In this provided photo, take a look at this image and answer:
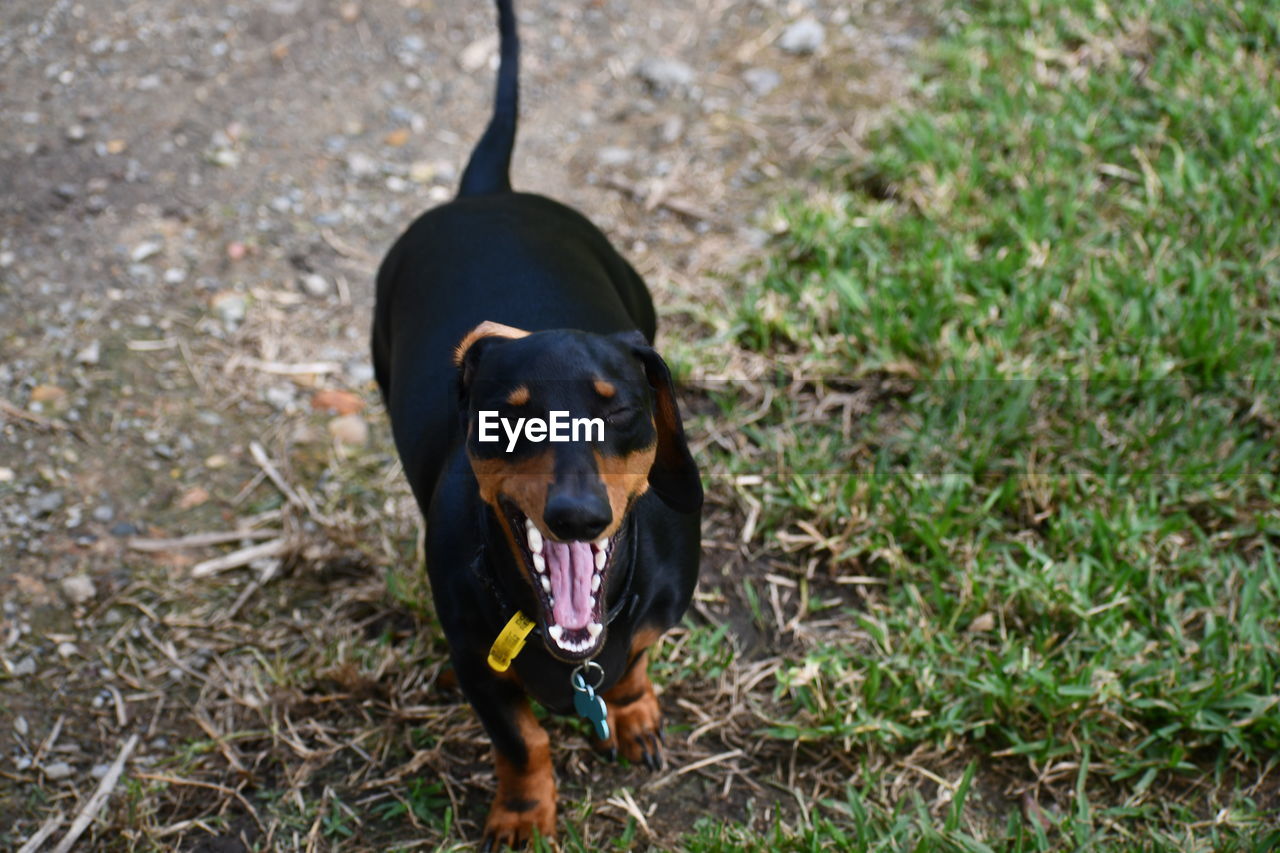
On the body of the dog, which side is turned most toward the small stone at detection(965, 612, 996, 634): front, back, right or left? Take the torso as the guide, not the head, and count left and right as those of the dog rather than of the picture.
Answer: left

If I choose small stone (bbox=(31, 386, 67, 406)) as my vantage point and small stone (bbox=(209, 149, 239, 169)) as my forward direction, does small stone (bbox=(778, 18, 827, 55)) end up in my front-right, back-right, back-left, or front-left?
front-right

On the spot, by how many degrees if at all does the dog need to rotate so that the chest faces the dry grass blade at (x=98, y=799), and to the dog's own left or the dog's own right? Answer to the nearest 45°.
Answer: approximately 90° to the dog's own right

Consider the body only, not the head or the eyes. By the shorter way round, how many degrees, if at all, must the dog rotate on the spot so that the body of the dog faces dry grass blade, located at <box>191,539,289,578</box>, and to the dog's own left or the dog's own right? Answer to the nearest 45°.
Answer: approximately 135° to the dog's own right

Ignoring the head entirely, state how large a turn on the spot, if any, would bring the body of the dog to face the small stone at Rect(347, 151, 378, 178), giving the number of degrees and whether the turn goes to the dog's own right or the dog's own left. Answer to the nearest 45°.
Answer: approximately 180°

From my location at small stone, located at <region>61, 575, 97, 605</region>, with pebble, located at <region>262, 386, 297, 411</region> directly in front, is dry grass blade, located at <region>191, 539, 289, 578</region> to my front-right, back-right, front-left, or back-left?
front-right

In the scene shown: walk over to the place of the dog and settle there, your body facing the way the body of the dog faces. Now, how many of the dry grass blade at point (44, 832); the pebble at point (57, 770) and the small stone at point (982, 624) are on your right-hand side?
2

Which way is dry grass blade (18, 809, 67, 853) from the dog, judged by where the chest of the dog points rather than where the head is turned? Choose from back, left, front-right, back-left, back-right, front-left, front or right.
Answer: right

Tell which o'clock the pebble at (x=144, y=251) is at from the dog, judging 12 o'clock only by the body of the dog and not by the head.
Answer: The pebble is roughly at 5 o'clock from the dog.

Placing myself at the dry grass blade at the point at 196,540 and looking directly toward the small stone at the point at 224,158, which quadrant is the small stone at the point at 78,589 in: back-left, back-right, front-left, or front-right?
back-left

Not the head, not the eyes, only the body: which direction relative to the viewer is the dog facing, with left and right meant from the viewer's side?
facing the viewer

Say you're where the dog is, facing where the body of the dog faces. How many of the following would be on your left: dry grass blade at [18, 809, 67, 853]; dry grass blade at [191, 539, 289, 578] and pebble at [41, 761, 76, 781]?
0

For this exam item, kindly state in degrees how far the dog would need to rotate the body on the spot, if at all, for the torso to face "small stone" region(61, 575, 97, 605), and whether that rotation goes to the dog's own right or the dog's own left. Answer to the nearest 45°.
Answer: approximately 135° to the dog's own right

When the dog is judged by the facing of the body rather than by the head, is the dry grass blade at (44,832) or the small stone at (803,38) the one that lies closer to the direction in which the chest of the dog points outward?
the dry grass blade

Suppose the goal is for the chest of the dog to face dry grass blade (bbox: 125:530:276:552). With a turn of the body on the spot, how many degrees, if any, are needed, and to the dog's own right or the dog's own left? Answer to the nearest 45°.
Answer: approximately 135° to the dog's own right
